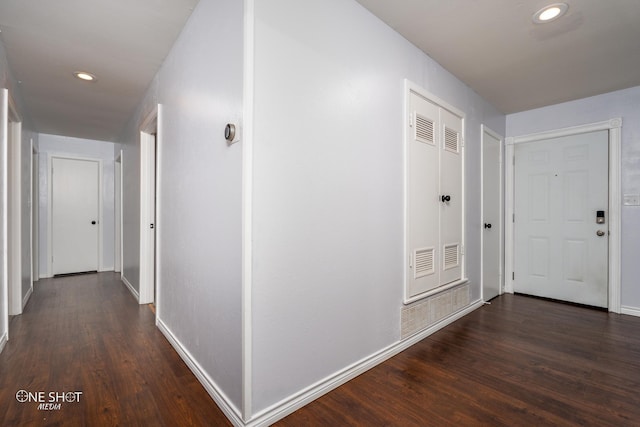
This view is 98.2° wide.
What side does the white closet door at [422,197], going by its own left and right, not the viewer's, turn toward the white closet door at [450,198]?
left

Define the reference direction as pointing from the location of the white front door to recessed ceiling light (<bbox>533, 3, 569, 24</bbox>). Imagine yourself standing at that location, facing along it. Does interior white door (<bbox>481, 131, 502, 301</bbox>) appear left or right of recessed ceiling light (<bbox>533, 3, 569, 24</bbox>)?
right

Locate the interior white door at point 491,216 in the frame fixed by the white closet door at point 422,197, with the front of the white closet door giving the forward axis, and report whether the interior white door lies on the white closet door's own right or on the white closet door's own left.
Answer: on the white closet door's own left

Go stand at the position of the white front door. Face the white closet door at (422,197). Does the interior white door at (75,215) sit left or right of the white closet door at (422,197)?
right

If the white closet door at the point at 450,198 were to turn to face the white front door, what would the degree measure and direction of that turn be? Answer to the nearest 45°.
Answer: approximately 90° to its left

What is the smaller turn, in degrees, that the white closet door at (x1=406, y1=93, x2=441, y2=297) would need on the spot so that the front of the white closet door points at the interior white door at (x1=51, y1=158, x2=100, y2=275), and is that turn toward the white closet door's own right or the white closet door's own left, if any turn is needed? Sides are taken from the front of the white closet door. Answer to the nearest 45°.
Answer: approximately 135° to the white closet door's own right
